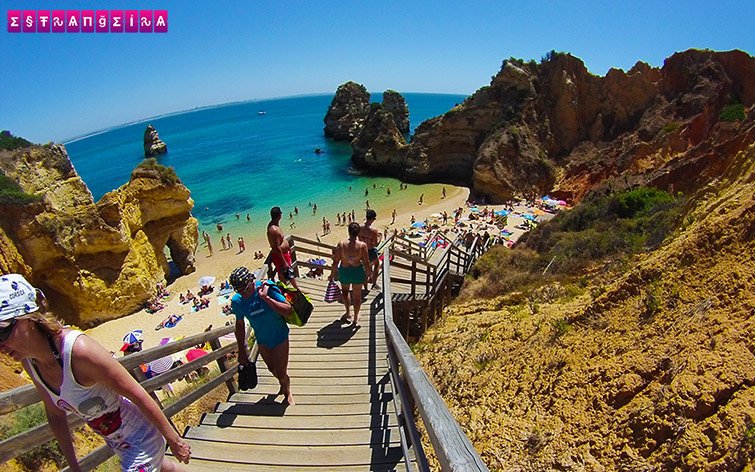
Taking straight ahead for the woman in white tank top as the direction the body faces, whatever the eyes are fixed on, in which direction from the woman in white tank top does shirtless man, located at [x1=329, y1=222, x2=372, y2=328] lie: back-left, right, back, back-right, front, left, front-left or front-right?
back

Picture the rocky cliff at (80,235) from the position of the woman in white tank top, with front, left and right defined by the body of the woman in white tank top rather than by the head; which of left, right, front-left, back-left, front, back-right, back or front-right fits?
back-right

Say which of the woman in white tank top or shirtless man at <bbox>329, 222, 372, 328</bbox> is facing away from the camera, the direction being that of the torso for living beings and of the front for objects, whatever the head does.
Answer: the shirtless man

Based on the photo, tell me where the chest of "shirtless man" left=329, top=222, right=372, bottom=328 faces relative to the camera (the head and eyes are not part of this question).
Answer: away from the camera

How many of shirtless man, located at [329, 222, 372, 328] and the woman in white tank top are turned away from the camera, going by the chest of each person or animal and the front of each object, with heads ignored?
1

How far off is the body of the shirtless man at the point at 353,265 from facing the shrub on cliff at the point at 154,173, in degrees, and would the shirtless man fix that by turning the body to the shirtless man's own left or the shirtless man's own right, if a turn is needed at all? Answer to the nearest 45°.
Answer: approximately 45° to the shirtless man's own left

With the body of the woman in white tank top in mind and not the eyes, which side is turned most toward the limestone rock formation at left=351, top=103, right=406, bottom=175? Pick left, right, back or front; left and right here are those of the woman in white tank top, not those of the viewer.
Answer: back

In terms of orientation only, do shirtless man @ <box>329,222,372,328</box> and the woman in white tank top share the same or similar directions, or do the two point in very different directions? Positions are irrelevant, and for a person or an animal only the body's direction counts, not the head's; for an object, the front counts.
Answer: very different directions

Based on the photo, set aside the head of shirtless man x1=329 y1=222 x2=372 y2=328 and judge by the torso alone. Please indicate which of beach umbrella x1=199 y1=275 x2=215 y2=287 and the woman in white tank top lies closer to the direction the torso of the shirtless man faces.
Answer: the beach umbrella

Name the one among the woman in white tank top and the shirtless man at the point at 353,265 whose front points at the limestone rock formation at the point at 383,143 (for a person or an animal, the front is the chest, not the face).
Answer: the shirtless man

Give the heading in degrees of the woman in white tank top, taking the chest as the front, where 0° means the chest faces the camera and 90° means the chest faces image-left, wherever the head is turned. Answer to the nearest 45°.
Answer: approximately 45°
